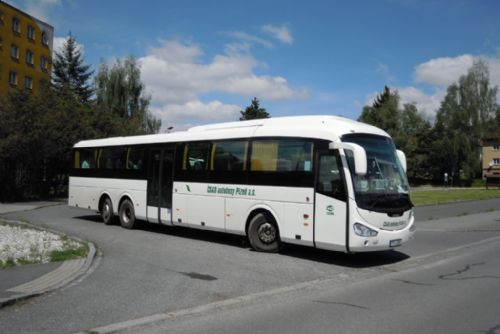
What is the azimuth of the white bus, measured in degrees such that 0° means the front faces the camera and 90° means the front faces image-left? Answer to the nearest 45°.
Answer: approximately 315°
